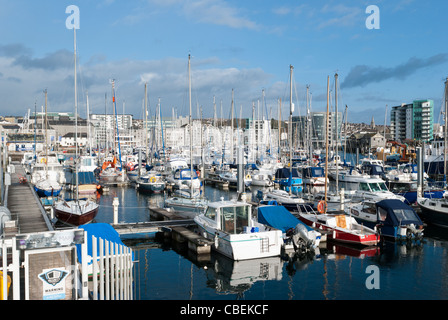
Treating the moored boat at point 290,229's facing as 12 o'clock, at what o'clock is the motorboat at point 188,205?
The motorboat is roughly at 12 o'clock from the moored boat.

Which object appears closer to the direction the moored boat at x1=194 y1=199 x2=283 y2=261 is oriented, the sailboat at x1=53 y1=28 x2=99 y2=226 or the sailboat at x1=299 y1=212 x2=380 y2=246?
the sailboat at x1=53 y1=28 x2=99 y2=226

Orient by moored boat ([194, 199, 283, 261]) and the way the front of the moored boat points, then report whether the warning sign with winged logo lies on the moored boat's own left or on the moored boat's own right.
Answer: on the moored boat's own left

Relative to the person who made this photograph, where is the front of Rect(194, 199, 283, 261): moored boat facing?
facing away from the viewer and to the left of the viewer

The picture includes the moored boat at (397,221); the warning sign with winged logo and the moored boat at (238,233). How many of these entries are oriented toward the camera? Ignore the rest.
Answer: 1

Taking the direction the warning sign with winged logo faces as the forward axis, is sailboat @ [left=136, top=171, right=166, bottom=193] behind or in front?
behind

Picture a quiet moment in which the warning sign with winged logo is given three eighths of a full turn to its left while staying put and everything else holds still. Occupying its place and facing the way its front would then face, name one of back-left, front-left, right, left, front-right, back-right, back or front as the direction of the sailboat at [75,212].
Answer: front-left
